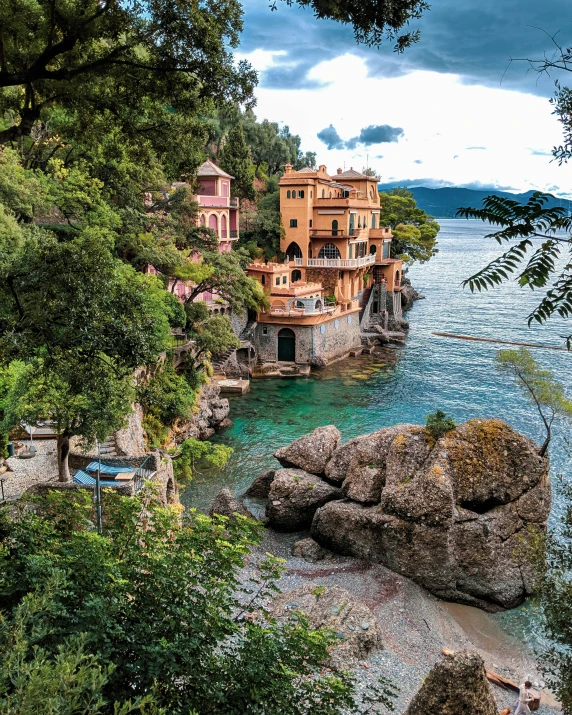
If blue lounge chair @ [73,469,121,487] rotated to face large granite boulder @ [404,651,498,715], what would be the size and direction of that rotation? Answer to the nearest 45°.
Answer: approximately 45° to its right

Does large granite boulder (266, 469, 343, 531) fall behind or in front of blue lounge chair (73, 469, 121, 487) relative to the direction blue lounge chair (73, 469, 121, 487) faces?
in front

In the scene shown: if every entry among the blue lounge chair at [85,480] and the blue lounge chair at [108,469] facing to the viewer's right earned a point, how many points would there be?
2

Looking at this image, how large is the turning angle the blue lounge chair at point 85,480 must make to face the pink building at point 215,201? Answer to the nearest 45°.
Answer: approximately 90° to its left

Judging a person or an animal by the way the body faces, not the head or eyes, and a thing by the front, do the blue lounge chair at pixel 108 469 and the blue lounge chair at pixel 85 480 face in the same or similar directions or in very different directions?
same or similar directions

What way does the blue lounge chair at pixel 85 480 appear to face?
to the viewer's right

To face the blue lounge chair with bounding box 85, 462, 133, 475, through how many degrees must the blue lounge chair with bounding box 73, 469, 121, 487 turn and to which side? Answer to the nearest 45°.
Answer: approximately 45° to its left

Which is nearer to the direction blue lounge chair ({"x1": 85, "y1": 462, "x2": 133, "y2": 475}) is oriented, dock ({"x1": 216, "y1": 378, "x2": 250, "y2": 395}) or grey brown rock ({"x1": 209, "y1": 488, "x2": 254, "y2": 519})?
the grey brown rock

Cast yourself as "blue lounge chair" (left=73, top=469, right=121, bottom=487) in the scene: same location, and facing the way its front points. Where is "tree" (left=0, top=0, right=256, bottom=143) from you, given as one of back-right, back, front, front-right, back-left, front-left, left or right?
right

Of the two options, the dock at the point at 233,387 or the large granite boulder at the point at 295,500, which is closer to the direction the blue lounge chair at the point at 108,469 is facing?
the large granite boulder

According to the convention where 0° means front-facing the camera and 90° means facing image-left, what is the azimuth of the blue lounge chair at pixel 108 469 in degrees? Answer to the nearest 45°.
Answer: approximately 270°
